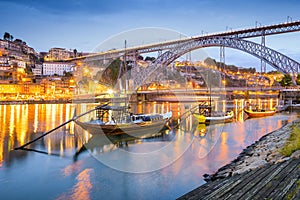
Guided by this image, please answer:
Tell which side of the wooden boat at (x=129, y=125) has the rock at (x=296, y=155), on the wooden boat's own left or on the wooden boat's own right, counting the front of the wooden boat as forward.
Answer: on the wooden boat's own right

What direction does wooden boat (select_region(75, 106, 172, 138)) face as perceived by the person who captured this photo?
facing to the right of the viewer

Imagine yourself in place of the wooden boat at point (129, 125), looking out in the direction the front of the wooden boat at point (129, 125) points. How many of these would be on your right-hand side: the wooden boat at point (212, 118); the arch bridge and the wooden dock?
1

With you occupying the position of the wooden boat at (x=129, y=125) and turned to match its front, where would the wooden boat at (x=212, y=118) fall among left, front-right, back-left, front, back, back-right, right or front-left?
front-left

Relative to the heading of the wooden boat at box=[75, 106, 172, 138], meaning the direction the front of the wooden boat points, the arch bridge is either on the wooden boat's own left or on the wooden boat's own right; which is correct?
on the wooden boat's own left

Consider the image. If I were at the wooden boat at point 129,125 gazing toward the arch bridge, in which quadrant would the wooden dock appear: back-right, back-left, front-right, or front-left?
back-right

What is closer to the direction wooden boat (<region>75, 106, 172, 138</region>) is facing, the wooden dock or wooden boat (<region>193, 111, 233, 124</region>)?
the wooden boat

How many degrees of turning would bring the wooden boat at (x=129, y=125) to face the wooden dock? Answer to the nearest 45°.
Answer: approximately 90° to its right
